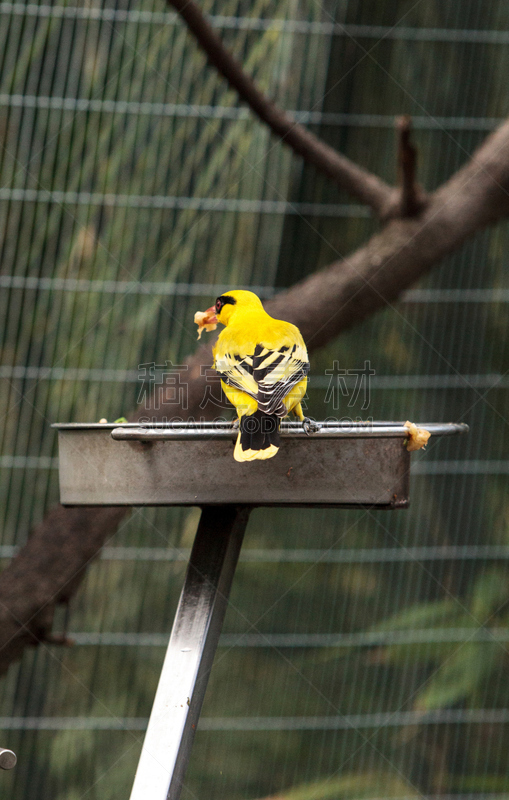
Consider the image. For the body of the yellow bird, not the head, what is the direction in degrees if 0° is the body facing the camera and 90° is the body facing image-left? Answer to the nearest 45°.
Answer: approximately 180°
